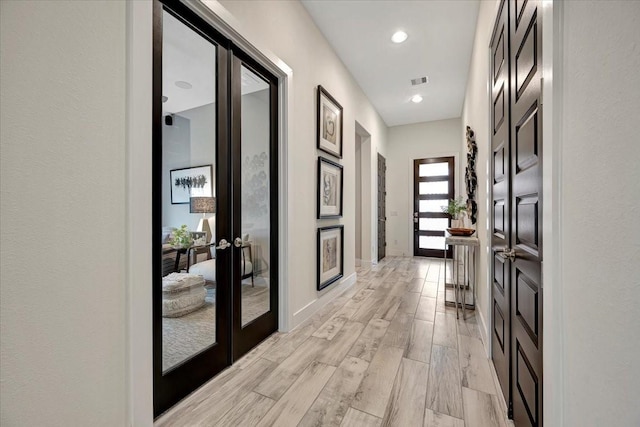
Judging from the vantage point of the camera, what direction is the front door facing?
facing the viewer

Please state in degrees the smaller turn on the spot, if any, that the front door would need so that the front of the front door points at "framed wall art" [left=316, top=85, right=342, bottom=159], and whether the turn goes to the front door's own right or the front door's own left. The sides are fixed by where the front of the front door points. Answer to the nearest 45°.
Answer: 0° — it already faces it

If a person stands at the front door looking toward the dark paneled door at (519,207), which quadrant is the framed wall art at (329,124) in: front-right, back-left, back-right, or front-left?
front-right

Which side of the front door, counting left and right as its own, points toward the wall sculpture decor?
front

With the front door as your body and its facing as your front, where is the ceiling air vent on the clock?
The ceiling air vent is roughly at 12 o'clock from the front door.

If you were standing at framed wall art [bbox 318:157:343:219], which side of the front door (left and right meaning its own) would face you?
front

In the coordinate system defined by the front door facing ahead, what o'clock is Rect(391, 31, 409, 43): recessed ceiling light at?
The recessed ceiling light is roughly at 12 o'clock from the front door.

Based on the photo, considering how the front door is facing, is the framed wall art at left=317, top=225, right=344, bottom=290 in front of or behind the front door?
in front

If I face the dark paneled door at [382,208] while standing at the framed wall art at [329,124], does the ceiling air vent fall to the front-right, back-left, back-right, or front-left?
front-right

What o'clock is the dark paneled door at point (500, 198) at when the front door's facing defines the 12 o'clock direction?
The dark paneled door is roughly at 12 o'clock from the front door.
